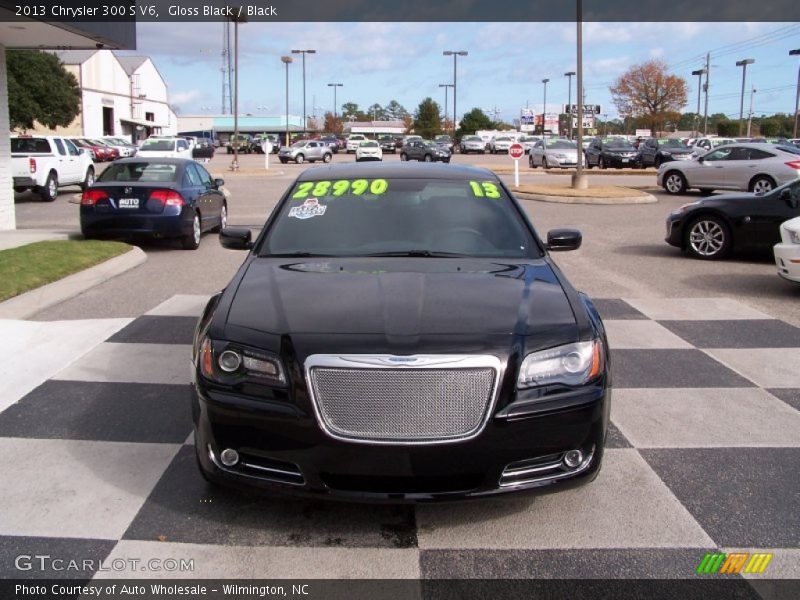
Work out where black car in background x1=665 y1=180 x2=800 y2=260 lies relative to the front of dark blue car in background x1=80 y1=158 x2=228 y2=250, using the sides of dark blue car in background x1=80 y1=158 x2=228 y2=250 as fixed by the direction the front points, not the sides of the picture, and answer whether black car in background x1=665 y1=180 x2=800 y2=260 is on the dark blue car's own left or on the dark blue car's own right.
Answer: on the dark blue car's own right

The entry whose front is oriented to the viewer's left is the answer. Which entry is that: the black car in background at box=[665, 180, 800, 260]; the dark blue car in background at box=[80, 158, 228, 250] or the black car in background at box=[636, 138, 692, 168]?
the black car in background at box=[665, 180, 800, 260]

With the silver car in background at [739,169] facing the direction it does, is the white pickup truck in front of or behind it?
in front

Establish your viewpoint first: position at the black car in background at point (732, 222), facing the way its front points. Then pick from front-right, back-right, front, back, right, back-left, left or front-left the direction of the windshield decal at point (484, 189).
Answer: left

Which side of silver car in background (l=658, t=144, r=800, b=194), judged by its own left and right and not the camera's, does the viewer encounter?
left

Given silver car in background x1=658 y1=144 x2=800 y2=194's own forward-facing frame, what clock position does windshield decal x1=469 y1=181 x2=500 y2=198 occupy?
The windshield decal is roughly at 9 o'clock from the silver car in background.

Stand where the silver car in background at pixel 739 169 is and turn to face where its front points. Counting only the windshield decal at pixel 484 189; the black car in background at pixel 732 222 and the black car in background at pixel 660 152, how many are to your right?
1

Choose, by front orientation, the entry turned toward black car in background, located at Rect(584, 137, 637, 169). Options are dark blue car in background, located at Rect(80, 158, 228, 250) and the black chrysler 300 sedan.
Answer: dark blue car in background, located at Rect(80, 158, 228, 250)

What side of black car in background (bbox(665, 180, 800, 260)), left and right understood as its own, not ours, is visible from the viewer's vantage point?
left

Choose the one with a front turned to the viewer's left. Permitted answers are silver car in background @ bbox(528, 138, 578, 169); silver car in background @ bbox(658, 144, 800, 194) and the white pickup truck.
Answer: silver car in background @ bbox(658, 144, 800, 194)

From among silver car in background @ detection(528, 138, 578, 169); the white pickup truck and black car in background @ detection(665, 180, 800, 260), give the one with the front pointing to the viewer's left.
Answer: the black car in background

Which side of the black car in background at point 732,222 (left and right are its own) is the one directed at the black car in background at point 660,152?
right

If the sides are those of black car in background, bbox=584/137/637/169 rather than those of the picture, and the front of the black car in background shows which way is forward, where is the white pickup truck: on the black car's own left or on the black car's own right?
on the black car's own right

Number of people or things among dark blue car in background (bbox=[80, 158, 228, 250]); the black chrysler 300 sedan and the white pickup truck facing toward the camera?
1
